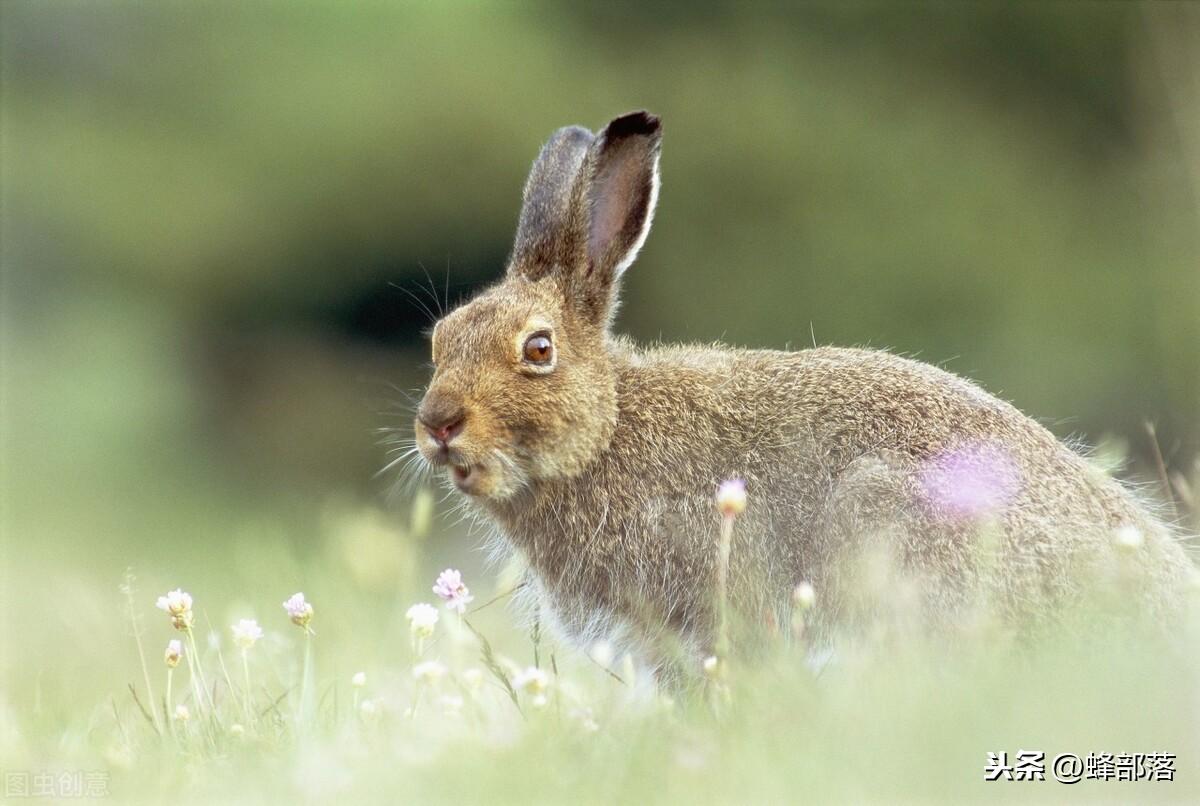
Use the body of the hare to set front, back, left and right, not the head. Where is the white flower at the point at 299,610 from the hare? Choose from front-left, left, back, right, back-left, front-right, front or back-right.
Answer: front-left

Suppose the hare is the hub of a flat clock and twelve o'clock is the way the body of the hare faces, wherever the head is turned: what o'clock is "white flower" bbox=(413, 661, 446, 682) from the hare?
The white flower is roughly at 10 o'clock from the hare.

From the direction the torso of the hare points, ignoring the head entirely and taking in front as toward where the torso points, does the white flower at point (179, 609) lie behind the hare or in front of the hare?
in front

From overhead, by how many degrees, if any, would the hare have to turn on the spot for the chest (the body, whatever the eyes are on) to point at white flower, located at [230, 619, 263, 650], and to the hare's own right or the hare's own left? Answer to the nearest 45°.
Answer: approximately 45° to the hare's own left

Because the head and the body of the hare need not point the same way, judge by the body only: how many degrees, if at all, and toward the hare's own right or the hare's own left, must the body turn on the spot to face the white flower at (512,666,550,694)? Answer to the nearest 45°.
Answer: approximately 90° to the hare's own left

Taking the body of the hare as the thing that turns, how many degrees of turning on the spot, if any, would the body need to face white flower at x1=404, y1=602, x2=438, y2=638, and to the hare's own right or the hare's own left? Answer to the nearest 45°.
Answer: approximately 45° to the hare's own left

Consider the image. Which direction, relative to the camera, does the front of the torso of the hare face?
to the viewer's left
